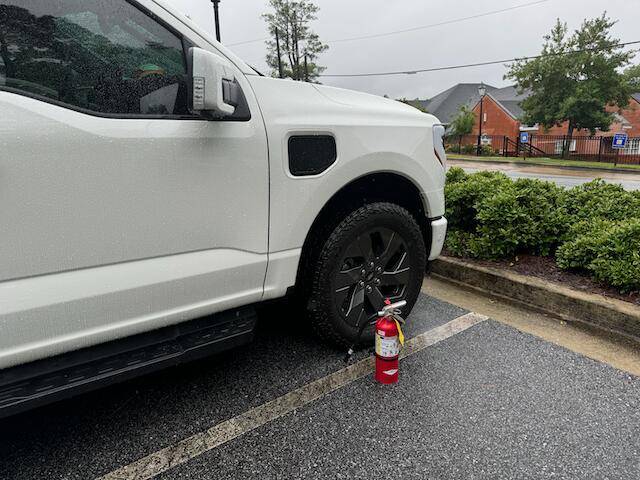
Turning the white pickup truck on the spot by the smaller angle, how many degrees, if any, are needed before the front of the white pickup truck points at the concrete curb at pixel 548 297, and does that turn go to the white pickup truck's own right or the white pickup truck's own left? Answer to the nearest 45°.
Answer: approximately 45° to the white pickup truck's own right

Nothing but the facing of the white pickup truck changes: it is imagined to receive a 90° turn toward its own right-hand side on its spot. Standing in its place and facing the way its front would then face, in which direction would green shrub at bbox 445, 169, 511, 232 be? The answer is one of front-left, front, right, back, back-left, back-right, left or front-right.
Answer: left

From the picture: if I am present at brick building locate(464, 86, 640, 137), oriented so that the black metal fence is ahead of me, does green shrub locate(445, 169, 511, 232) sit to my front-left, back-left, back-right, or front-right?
front-right

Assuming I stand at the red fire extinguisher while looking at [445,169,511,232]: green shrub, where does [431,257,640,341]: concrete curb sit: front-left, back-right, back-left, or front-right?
front-right

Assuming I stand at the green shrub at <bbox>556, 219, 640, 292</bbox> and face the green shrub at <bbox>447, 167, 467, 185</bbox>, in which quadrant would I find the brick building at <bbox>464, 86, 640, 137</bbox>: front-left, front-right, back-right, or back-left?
front-right

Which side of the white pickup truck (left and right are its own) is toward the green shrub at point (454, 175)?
front

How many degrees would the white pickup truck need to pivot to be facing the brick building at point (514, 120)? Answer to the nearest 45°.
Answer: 0° — it already faces it

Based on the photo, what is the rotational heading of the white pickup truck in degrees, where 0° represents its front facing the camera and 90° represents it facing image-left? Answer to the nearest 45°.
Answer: approximately 225°

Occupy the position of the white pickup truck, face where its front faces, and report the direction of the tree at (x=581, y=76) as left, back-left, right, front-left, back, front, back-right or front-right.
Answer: front

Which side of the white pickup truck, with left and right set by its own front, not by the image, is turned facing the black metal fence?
front

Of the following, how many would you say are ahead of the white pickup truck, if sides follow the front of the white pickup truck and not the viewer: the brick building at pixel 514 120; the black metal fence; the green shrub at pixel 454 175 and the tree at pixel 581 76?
4

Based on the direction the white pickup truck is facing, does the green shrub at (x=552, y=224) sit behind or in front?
in front
